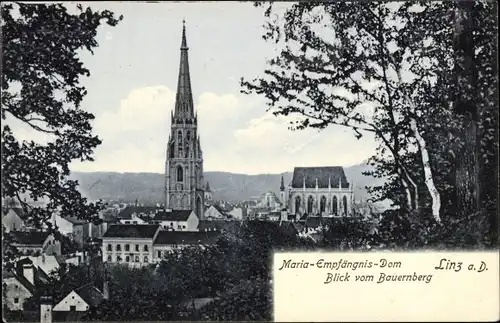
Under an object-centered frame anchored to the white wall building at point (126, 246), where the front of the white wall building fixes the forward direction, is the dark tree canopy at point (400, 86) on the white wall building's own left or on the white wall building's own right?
on the white wall building's own left

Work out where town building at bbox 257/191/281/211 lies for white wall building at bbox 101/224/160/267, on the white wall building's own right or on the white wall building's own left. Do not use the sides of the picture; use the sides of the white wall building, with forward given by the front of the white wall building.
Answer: on the white wall building's own left

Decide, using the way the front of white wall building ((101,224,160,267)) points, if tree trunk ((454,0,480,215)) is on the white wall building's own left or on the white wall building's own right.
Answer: on the white wall building's own left

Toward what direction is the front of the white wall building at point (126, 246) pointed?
toward the camera
